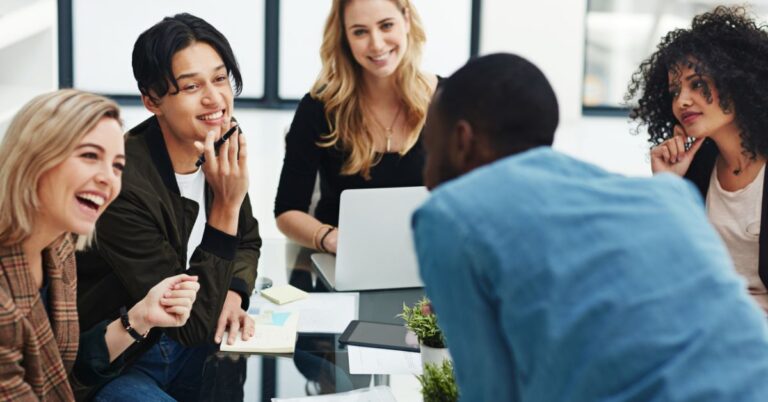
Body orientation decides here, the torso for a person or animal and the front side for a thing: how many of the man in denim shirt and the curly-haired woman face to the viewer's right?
0

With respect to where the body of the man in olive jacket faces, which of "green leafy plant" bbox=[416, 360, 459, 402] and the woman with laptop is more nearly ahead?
the green leafy plant

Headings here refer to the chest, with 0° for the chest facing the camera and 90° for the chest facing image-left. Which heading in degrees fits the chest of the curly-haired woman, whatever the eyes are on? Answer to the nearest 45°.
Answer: approximately 45°

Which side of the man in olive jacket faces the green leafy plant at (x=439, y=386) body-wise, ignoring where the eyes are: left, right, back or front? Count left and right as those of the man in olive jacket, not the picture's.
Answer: front

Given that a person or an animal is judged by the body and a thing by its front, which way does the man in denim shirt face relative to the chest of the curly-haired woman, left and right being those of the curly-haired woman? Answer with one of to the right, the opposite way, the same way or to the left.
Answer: to the right

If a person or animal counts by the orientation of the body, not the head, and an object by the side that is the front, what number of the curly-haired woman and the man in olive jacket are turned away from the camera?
0

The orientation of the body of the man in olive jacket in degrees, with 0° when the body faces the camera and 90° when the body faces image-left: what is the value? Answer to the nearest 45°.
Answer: approximately 315°

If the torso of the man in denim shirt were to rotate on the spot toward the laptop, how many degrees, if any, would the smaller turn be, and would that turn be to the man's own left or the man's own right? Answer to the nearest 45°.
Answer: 0° — they already face it

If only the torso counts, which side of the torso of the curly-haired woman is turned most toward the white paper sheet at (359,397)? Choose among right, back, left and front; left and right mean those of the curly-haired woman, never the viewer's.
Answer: front

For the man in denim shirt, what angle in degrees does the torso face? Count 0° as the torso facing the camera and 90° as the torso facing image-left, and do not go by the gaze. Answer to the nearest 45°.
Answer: approximately 135°

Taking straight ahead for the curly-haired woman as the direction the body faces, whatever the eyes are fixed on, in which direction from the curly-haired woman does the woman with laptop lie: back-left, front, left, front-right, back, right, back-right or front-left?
front-right
